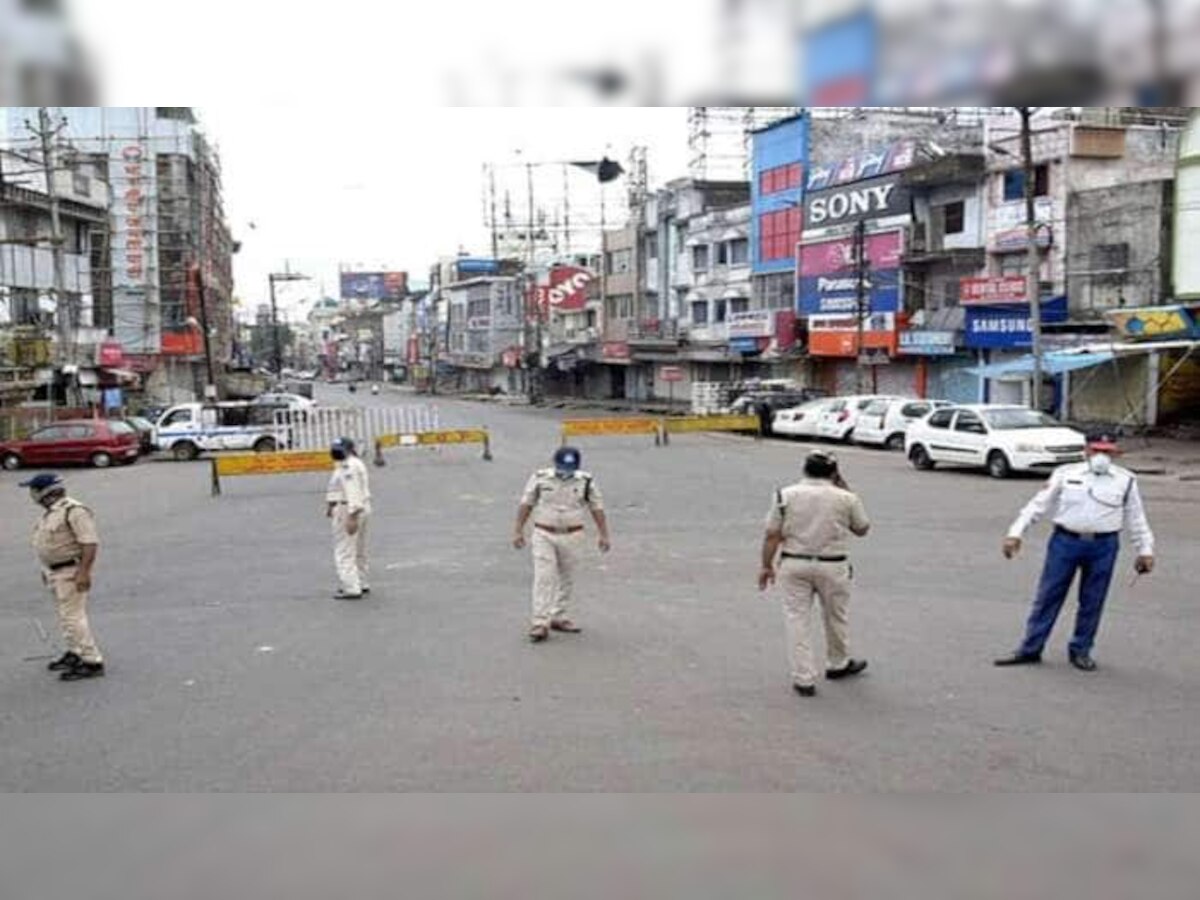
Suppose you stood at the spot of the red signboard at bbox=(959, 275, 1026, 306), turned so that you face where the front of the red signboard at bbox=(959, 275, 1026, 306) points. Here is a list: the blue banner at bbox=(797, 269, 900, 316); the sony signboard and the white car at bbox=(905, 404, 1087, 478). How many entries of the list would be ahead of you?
1

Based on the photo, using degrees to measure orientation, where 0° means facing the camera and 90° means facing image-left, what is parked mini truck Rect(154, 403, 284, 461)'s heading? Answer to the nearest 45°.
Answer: approximately 90°

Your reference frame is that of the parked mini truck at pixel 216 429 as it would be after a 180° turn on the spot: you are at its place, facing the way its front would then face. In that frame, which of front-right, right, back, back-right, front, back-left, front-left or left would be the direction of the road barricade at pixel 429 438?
front-right

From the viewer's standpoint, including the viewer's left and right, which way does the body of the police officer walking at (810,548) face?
facing away from the viewer

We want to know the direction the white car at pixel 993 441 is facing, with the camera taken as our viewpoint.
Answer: facing the viewer and to the right of the viewer

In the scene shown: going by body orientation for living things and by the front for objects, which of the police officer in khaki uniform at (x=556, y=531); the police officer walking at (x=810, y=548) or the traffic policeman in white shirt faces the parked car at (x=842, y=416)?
the police officer walking

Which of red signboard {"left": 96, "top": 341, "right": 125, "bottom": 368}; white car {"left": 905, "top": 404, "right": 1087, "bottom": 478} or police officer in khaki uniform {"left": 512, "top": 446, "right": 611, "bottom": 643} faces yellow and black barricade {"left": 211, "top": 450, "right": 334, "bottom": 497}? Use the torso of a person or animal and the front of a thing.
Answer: the red signboard

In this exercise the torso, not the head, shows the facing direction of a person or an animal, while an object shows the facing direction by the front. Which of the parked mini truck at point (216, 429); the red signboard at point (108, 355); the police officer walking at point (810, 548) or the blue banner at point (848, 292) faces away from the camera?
the police officer walking

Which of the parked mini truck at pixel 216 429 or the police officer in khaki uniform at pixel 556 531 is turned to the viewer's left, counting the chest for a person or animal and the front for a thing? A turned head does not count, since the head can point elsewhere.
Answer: the parked mini truck

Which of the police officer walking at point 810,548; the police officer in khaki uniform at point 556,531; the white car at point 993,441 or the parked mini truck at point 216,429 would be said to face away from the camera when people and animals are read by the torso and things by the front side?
the police officer walking
